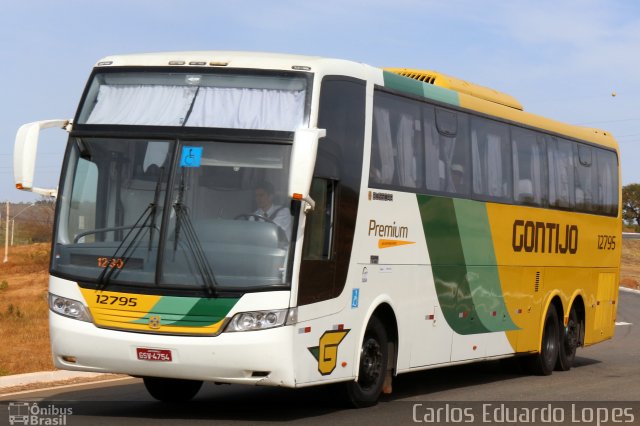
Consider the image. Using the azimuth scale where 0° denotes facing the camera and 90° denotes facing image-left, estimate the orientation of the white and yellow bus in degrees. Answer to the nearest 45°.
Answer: approximately 45°
